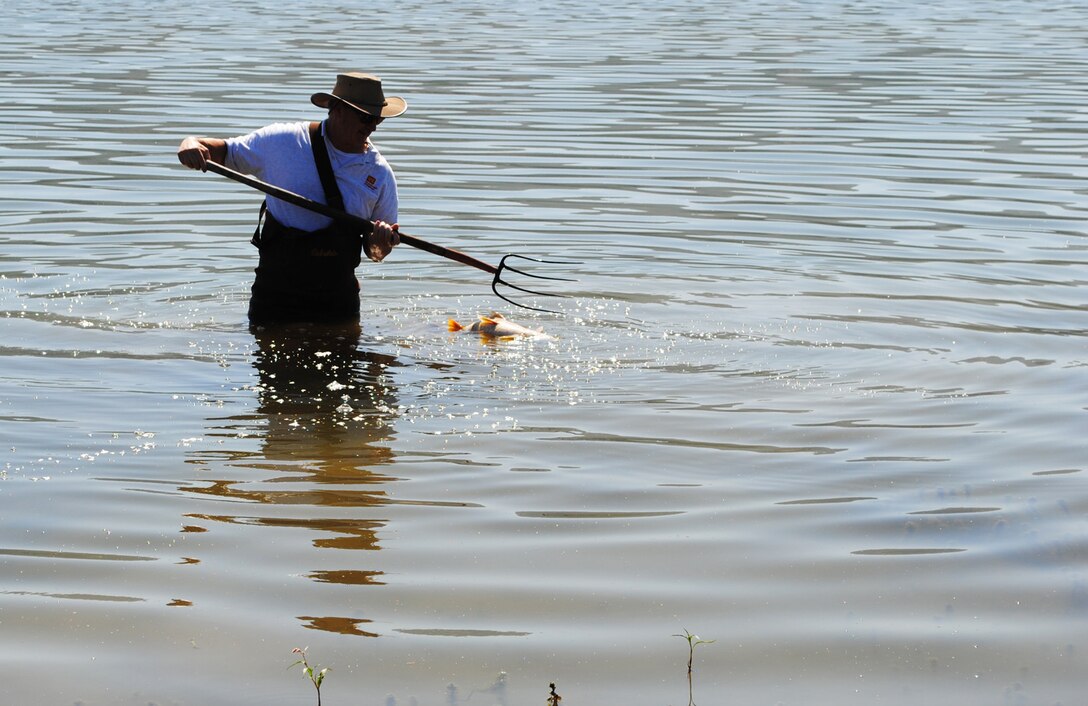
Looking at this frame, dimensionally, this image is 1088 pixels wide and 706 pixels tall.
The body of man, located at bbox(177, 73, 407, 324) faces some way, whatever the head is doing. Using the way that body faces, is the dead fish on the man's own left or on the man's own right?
on the man's own left

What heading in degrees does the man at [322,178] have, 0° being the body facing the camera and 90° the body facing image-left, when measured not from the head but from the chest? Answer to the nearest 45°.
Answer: approximately 315°

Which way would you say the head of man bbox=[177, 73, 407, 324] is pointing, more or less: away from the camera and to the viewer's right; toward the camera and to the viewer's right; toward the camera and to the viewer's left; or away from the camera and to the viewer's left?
toward the camera and to the viewer's right
